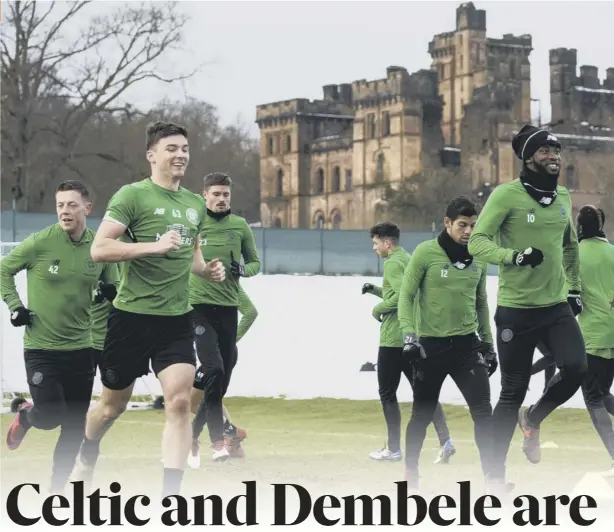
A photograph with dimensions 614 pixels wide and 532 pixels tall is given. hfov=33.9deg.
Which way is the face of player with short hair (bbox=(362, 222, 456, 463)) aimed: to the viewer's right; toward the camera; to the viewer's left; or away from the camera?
to the viewer's left

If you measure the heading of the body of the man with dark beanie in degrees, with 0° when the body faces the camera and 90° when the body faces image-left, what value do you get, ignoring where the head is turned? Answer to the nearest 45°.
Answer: approximately 315°

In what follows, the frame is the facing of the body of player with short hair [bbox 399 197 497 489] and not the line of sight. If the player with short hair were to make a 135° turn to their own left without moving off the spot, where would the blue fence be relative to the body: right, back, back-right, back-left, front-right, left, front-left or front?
front

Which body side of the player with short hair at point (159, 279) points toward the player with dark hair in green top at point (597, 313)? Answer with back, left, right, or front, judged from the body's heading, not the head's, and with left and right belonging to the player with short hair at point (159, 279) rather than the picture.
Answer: left

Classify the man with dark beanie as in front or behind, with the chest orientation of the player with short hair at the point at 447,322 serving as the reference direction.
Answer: in front

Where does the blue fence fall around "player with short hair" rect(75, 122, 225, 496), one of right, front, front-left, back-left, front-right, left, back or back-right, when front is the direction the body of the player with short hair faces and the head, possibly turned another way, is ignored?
back-left

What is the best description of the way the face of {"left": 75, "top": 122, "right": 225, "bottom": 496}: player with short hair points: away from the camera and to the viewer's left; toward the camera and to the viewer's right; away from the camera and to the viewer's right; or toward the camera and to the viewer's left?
toward the camera and to the viewer's right

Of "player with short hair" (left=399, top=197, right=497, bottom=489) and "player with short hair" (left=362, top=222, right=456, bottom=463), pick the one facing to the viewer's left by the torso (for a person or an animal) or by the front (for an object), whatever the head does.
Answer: "player with short hair" (left=362, top=222, right=456, bottom=463)

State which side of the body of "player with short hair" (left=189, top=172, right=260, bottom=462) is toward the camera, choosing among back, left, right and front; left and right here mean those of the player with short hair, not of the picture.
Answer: front

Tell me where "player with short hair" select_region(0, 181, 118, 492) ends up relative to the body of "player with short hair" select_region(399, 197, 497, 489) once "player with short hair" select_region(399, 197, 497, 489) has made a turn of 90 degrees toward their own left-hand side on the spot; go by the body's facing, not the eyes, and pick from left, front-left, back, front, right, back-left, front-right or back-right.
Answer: back-left

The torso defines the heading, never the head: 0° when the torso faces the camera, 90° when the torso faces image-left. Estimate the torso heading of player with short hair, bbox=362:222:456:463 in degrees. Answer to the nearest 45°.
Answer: approximately 90°
